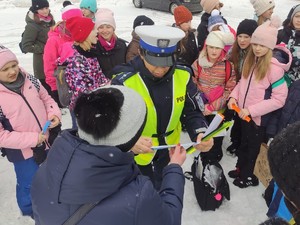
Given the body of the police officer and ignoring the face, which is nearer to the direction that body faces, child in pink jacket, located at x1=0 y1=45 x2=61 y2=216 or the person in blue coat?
the person in blue coat

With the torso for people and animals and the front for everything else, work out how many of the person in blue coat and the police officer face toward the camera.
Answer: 1

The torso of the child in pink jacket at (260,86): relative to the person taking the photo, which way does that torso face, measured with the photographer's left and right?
facing the viewer and to the left of the viewer

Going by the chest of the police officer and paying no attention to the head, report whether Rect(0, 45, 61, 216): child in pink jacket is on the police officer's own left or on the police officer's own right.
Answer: on the police officer's own right

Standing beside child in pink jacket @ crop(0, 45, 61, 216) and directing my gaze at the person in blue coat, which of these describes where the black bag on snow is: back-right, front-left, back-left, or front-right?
front-left

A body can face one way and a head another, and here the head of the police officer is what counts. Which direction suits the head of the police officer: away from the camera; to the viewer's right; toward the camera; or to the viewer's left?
toward the camera

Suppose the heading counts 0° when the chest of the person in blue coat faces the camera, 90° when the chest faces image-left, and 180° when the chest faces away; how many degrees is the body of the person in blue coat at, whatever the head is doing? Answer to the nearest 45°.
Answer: approximately 225°

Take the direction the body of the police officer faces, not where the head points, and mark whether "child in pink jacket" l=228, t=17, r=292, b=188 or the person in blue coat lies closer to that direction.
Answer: the person in blue coat

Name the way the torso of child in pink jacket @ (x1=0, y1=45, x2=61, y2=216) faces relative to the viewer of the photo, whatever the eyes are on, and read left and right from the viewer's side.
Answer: facing the viewer and to the right of the viewer

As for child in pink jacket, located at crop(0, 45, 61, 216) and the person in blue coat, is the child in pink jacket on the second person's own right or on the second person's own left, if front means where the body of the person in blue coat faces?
on the second person's own left

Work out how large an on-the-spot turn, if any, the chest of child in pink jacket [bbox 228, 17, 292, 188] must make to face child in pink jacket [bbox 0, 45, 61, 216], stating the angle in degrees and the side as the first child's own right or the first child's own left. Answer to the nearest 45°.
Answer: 0° — they already face them

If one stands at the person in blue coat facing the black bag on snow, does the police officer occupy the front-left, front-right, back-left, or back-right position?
front-left

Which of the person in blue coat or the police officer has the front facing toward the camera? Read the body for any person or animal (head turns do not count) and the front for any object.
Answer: the police officer

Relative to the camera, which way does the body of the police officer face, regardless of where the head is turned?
toward the camera
